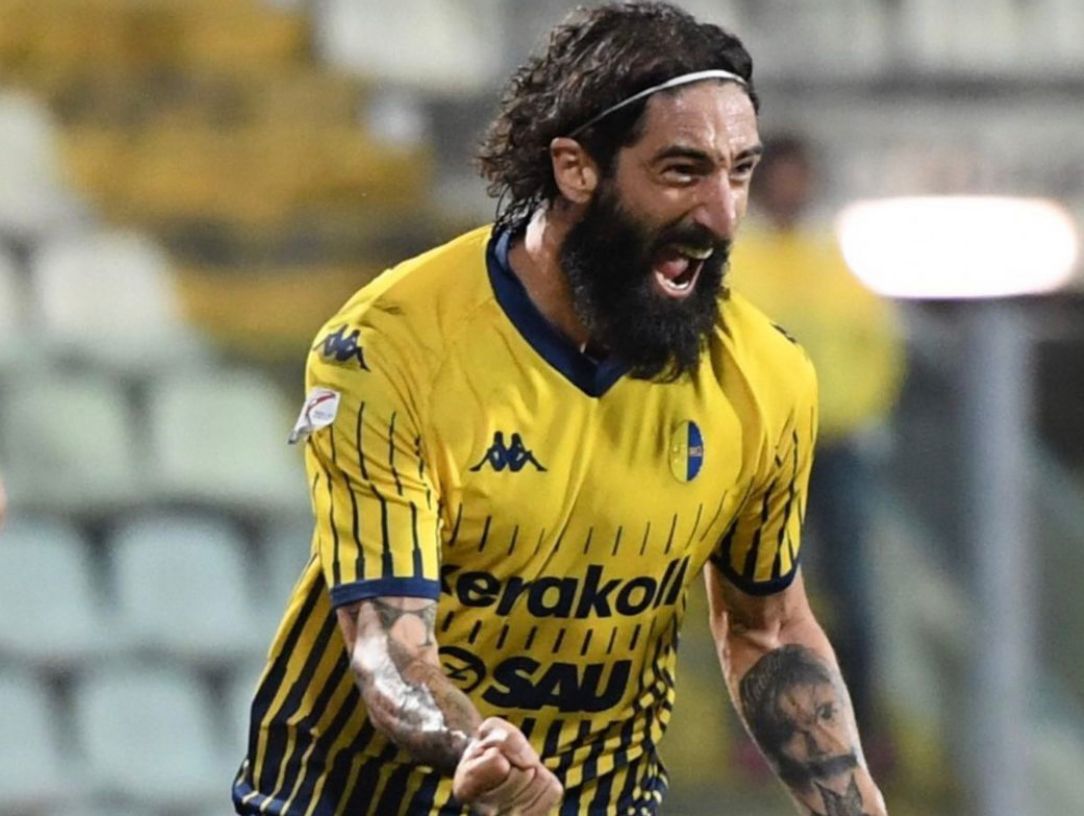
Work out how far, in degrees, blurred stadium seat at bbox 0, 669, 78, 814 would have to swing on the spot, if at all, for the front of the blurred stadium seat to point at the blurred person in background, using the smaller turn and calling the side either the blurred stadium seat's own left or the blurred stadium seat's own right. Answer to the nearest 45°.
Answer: approximately 90° to the blurred stadium seat's own left

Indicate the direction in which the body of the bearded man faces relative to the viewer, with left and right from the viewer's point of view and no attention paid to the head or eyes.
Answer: facing the viewer and to the right of the viewer

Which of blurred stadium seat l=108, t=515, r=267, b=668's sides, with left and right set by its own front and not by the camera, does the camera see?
front

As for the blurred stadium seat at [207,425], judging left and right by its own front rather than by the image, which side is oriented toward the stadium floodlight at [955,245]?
left

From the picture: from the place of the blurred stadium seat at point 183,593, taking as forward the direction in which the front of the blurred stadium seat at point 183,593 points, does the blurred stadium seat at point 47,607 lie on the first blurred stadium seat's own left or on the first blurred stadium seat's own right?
on the first blurred stadium seat's own right

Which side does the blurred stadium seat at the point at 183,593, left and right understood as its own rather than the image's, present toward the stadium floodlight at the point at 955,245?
left

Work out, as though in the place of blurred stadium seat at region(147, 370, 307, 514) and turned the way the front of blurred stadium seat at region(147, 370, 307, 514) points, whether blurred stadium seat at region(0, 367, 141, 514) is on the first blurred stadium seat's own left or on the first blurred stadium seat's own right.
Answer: on the first blurred stadium seat's own right

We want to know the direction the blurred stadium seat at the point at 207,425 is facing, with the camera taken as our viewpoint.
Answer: facing the viewer

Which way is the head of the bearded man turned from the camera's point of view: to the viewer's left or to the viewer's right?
to the viewer's right

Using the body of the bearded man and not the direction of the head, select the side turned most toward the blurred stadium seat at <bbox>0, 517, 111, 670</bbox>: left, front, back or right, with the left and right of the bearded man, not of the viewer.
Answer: back
